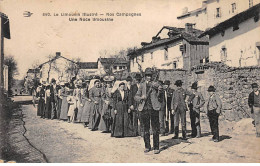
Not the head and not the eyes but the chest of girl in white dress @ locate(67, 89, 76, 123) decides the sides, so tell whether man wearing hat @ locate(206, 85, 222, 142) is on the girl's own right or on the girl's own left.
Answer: on the girl's own left

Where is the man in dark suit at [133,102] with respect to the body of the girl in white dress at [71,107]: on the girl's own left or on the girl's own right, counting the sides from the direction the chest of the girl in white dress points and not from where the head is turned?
on the girl's own left

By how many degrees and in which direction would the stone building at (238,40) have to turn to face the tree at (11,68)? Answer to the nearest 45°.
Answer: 0° — it already faces it

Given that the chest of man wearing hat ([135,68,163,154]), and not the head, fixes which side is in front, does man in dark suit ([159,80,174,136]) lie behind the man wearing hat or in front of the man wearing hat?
behind

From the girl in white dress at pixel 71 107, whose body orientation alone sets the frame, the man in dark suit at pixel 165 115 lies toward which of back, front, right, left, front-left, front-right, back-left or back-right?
left

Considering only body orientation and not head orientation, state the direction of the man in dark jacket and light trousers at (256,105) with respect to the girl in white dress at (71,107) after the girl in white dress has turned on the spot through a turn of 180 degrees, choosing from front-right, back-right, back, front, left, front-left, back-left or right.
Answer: right

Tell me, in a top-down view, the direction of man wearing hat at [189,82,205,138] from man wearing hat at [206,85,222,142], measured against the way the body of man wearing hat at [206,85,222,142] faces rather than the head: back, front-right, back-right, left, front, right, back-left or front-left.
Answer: right

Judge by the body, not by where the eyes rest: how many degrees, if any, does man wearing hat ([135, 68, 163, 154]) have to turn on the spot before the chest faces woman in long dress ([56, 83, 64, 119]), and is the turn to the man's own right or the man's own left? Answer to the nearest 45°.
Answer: approximately 135° to the man's own right

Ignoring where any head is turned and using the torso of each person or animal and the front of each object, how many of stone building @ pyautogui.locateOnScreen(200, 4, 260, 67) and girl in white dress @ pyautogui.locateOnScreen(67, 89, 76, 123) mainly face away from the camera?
0

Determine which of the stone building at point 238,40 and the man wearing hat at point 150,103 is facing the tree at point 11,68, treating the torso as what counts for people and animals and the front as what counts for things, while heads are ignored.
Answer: the stone building
